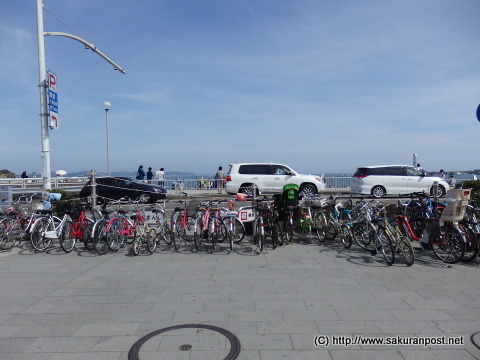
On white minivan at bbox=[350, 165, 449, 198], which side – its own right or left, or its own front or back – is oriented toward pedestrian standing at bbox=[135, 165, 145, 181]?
back

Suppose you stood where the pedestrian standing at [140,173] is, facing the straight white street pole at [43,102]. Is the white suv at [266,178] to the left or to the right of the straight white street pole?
left

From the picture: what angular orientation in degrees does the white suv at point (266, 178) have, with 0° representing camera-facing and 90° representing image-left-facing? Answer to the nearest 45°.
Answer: approximately 270°

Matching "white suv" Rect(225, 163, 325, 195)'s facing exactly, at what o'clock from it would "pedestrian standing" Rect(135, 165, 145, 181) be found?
The pedestrian standing is roughly at 7 o'clock from the white suv.

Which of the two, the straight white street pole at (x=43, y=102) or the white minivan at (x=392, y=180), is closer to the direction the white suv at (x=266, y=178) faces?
the white minivan

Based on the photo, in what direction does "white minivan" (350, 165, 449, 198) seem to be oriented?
to the viewer's right

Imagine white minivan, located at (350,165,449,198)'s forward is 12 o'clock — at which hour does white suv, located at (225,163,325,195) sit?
white suv, located at (225,163,325,195) is roughly at 5 o'clock from white minivan, located at (350,165,449,198).

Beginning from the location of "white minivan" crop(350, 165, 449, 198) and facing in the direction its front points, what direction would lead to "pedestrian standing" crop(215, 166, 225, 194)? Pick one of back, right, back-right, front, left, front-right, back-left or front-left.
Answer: back

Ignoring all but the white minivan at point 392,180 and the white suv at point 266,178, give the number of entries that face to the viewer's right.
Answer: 2

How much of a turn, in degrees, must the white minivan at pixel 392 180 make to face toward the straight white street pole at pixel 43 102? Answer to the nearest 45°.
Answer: approximately 135° to its right

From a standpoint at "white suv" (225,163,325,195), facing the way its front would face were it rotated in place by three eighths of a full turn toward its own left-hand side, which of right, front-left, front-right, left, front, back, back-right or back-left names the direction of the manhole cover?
back-left
